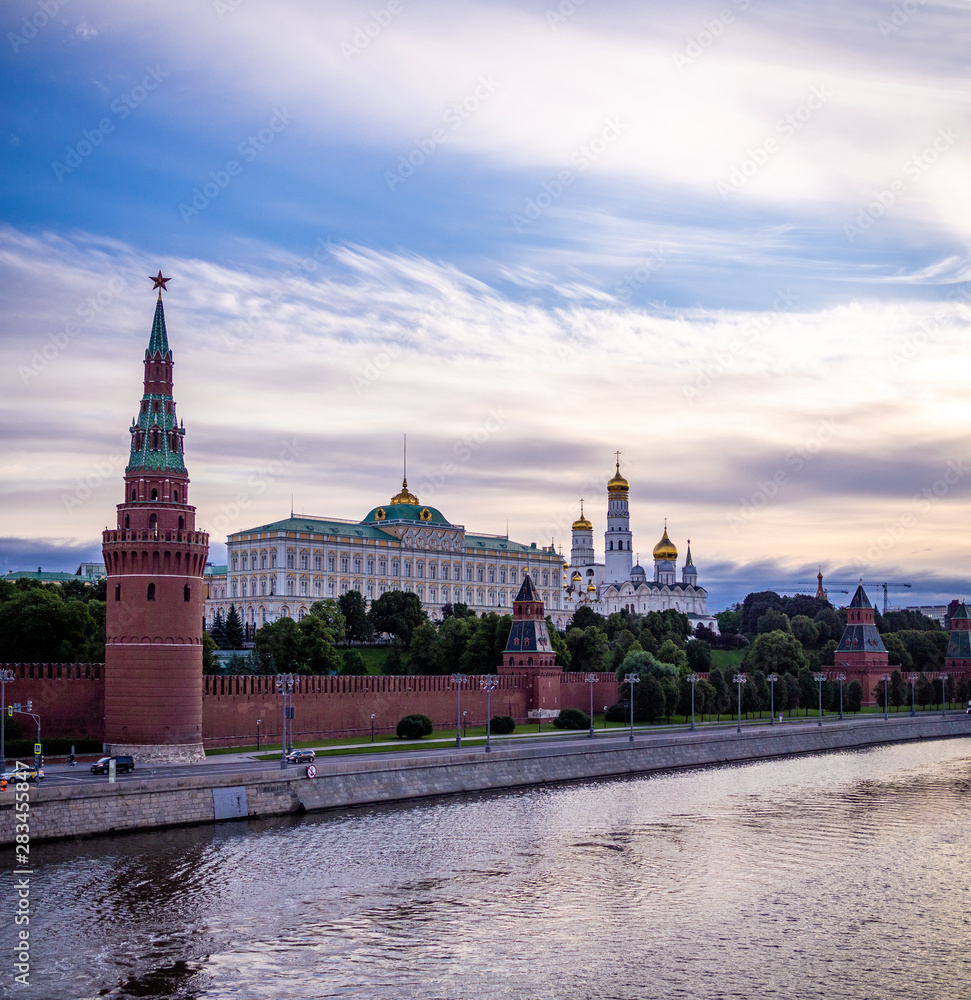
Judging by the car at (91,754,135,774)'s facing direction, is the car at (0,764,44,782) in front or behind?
in front

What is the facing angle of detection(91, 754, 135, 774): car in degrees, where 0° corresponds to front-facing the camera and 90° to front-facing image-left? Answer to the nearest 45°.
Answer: approximately 45°
